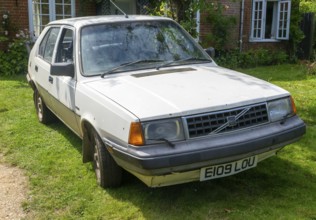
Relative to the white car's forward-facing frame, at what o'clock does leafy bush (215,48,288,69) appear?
The leafy bush is roughly at 8 o'clock from the white car.

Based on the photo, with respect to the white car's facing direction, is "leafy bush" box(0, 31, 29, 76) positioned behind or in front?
behind

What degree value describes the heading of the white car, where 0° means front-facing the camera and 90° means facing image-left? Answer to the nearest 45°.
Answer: approximately 315°
